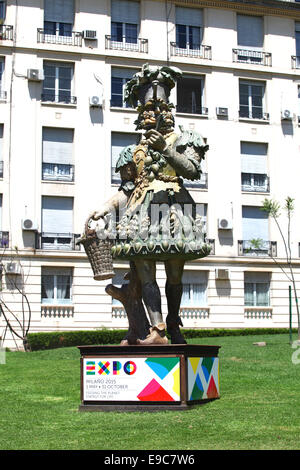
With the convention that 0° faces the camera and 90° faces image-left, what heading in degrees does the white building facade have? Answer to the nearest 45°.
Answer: approximately 0°

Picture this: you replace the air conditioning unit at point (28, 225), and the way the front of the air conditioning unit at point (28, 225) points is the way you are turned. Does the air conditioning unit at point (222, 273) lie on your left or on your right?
on your left

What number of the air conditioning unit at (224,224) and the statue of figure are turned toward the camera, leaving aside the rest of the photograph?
2

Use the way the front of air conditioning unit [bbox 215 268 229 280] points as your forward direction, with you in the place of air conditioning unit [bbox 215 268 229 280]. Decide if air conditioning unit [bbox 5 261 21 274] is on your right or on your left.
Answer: on your right

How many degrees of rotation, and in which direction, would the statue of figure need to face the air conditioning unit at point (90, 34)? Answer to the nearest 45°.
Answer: approximately 180°

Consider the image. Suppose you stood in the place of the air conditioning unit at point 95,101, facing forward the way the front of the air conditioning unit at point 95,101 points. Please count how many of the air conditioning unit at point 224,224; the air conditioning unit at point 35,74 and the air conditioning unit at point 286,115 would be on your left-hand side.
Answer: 2

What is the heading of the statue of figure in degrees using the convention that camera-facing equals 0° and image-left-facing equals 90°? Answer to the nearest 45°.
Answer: approximately 0°
